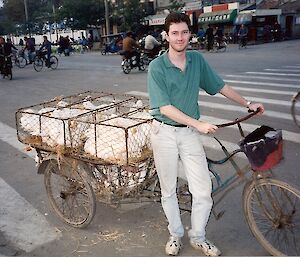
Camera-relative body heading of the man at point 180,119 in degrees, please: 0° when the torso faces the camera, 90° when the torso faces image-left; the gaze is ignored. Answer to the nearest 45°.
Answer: approximately 0°

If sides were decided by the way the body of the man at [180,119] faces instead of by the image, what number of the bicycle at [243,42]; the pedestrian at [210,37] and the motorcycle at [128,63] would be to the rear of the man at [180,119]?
3

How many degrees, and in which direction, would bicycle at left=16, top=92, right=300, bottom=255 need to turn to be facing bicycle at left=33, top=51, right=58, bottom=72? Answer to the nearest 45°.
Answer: approximately 135° to its left

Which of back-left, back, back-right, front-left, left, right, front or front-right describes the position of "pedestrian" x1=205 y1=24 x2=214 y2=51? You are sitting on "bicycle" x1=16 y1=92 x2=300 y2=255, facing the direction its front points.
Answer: back-left

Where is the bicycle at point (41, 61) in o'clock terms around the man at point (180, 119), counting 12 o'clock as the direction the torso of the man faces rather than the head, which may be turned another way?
The bicycle is roughly at 5 o'clock from the man.

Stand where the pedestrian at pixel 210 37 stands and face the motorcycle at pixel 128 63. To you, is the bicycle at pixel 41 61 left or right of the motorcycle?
right

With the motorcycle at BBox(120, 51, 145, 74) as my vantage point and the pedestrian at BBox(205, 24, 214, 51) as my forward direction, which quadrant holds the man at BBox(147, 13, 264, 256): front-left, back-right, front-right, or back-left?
back-right

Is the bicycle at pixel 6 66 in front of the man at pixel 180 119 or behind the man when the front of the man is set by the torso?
behind

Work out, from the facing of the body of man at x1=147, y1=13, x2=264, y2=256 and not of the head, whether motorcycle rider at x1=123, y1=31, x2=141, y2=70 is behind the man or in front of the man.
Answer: behind

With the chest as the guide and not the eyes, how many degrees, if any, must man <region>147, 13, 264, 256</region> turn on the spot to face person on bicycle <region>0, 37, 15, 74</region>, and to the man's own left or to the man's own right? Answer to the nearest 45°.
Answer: approximately 135° to the man's own right
